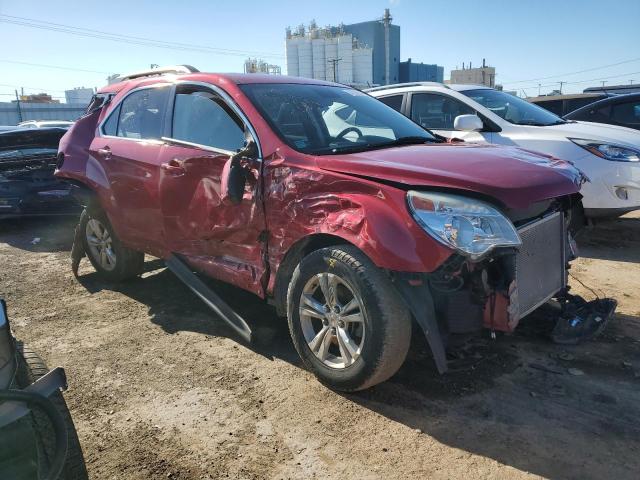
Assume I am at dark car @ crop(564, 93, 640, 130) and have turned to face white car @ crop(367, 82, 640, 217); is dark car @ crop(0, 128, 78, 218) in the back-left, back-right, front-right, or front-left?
front-right

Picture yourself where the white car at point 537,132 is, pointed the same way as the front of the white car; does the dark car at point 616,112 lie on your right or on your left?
on your left

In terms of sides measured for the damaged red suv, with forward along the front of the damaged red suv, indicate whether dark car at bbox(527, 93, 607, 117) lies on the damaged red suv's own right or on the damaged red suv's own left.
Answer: on the damaged red suv's own left

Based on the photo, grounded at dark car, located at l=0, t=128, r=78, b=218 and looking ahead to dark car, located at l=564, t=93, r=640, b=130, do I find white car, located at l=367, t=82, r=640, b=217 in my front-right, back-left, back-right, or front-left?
front-right

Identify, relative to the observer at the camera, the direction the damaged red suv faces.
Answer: facing the viewer and to the right of the viewer

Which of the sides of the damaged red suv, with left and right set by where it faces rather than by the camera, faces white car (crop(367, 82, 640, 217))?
left

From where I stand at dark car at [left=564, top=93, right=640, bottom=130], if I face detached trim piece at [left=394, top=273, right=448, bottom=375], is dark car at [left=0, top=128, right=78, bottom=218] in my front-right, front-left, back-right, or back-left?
front-right

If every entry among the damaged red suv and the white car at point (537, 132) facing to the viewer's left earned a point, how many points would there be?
0

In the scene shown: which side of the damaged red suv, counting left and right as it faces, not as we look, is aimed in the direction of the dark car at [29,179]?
back

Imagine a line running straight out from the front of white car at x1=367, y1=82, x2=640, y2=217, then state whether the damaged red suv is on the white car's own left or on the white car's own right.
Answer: on the white car's own right

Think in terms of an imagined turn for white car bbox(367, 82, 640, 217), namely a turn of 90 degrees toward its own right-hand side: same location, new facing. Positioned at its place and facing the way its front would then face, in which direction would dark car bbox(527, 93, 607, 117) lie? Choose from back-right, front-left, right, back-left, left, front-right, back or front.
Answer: back-right

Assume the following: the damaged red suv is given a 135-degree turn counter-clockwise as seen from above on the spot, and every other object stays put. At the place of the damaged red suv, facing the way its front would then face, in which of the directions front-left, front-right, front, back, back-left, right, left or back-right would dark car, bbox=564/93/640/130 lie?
front-right

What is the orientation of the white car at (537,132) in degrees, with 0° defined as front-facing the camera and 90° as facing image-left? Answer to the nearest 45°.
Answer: approximately 315°

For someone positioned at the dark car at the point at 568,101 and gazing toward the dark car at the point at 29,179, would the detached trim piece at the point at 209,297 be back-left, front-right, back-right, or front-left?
front-left

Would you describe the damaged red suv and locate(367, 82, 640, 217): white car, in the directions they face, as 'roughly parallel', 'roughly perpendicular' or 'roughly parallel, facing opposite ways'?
roughly parallel
